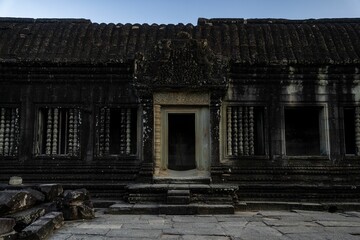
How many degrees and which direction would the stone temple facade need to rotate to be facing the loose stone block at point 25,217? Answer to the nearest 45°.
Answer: approximately 45° to its right

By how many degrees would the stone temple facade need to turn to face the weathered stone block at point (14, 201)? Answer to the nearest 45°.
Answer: approximately 45° to its right

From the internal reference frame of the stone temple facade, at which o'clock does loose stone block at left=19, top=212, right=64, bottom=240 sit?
The loose stone block is roughly at 1 o'clock from the stone temple facade.

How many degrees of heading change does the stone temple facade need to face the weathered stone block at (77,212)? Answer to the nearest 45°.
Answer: approximately 45° to its right

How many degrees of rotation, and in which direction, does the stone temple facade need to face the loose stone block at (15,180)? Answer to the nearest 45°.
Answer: approximately 90° to its right

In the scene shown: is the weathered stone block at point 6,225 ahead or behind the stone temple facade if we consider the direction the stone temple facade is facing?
ahead

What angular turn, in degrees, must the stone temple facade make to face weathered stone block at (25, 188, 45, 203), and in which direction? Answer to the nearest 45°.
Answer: approximately 45° to its right

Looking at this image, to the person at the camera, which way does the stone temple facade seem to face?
facing the viewer

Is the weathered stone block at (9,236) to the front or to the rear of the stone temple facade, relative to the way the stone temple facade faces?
to the front
